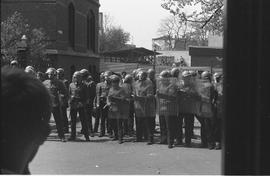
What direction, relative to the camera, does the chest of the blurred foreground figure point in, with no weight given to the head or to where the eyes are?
away from the camera

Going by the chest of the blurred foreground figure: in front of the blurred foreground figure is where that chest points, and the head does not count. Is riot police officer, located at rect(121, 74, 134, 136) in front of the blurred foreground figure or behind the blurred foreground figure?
in front

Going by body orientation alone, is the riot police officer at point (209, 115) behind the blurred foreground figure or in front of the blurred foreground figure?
in front

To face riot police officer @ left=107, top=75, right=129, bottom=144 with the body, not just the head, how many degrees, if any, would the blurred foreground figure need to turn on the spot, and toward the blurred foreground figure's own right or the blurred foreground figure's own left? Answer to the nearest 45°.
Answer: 0° — they already face them

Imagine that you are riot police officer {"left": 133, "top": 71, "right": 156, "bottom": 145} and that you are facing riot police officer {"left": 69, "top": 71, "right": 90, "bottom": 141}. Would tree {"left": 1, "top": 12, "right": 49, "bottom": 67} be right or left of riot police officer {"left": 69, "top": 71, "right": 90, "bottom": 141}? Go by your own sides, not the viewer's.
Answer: right

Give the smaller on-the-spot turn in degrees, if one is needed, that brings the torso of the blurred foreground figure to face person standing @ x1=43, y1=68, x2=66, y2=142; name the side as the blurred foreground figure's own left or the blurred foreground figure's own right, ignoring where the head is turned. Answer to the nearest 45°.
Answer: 0° — they already face them

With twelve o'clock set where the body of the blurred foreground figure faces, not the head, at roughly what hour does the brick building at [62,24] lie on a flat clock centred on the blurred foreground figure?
The brick building is roughly at 12 o'clock from the blurred foreground figure.

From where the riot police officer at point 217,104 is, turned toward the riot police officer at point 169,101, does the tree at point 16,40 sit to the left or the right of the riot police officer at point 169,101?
right

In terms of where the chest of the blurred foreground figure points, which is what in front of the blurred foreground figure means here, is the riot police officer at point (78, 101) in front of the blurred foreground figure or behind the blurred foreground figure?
in front
